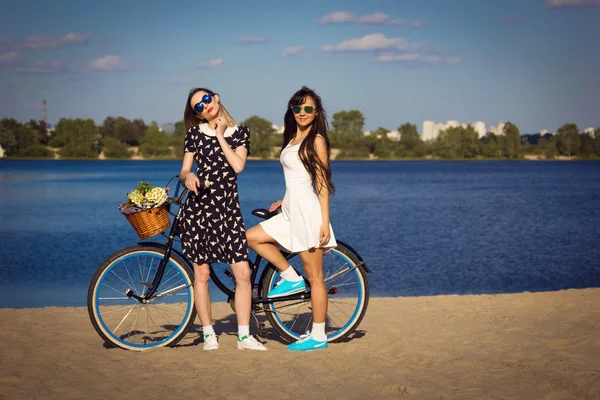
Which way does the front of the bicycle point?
to the viewer's left

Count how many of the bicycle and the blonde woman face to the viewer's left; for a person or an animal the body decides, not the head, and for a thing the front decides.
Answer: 1

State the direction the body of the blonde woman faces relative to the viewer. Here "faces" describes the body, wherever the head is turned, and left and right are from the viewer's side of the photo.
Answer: facing the viewer

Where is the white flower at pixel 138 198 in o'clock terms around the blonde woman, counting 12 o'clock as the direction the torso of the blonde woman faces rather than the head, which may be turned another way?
The white flower is roughly at 3 o'clock from the blonde woman.

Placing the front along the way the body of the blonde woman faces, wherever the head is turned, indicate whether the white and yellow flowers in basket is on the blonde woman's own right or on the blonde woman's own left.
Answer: on the blonde woman's own right

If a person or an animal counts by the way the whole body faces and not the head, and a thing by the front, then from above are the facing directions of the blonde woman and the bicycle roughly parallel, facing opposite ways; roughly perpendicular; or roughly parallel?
roughly perpendicular
